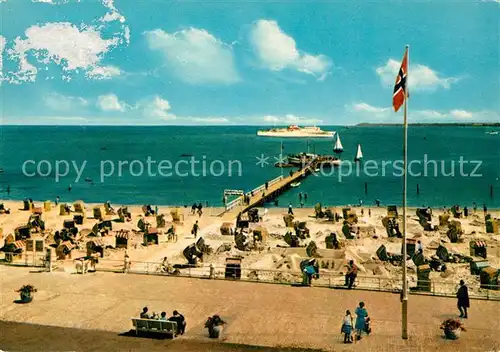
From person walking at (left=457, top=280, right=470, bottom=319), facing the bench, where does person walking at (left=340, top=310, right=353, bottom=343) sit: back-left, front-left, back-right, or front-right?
front-left

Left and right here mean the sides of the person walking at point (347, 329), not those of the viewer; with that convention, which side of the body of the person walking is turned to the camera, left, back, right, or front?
back

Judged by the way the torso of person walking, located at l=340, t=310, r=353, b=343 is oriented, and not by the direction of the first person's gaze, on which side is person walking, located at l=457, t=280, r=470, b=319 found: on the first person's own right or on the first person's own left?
on the first person's own right

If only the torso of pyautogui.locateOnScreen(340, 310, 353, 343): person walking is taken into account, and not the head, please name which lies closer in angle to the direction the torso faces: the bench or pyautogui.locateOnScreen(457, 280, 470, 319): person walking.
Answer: the person walking

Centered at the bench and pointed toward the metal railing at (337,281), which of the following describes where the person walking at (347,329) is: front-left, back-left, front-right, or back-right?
front-right

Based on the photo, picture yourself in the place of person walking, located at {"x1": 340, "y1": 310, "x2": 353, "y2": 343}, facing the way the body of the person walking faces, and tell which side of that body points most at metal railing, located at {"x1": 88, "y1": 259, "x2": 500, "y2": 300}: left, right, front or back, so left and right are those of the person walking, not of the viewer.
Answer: front

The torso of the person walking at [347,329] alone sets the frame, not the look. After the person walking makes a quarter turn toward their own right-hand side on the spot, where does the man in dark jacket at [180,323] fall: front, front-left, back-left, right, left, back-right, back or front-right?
back

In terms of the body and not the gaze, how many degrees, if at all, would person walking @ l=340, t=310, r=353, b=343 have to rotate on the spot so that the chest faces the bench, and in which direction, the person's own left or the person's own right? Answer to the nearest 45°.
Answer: approximately 90° to the person's own left
